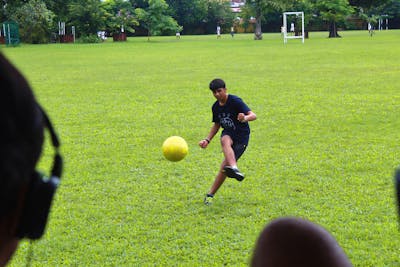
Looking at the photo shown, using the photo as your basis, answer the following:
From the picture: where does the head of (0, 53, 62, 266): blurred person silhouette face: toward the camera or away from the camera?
away from the camera

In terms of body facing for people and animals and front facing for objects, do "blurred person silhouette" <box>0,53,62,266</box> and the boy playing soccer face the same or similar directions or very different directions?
very different directions

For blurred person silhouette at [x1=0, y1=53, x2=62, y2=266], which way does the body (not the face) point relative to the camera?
away from the camera

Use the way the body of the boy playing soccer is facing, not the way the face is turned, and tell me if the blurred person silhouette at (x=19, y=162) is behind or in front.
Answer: in front

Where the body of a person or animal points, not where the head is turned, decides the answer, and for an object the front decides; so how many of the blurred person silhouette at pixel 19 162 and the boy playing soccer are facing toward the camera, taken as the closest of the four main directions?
1

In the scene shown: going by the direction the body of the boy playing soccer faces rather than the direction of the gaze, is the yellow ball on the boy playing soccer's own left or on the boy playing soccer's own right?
on the boy playing soccer's own right

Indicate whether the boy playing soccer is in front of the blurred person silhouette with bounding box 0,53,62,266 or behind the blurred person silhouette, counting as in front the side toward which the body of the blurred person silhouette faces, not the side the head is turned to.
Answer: in front

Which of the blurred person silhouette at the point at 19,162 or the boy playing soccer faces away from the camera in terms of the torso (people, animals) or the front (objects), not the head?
the blurred person silhouette
